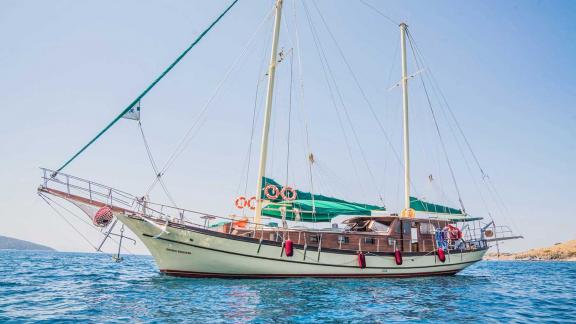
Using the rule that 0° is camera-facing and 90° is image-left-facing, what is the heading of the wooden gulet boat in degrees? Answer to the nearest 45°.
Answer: approximately 90°

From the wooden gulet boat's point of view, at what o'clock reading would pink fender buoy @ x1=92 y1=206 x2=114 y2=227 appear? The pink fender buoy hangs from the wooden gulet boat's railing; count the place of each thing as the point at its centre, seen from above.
The pink fender buoy is roughly at 11 o'clock from the wooden gulet boat.
